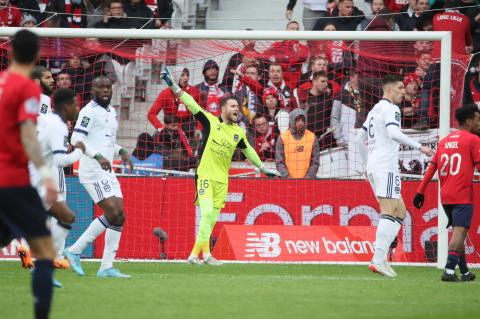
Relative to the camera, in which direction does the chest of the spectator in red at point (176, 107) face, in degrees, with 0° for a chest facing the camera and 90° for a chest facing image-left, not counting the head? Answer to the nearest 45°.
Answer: approximately 0°

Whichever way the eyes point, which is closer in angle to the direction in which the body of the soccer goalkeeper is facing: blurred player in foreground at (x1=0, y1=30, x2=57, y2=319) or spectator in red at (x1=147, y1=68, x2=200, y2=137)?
the blurred player in foreground

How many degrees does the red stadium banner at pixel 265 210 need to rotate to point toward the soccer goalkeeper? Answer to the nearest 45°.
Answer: approximately 45° to its right

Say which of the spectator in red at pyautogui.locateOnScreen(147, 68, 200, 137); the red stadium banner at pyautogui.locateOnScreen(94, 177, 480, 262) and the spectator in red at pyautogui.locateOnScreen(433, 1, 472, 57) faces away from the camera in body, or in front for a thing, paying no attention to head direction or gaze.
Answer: the spectator in red at pyautogui.locateOnScreen(433, 1, 472, 57)

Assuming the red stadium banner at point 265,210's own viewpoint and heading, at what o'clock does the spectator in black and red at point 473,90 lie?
The spectator in black and red is roughly at 8 o'clock from the red stadium banner.

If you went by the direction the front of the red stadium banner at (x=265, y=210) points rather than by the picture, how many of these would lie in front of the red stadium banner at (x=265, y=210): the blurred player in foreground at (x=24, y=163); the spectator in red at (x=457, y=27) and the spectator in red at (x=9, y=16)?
1

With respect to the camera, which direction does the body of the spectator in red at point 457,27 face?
away from the camera

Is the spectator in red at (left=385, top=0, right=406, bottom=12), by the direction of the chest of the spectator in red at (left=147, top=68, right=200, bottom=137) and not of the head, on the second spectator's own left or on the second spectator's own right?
on the second spectator's own left

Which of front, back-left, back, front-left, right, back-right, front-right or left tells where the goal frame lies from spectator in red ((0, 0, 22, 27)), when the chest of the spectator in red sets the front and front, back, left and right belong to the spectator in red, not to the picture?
front-left

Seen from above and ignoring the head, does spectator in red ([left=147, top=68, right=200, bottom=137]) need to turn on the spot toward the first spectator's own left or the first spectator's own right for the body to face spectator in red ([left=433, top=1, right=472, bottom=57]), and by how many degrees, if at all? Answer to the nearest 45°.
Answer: approximately 90° to the first spectator's own left

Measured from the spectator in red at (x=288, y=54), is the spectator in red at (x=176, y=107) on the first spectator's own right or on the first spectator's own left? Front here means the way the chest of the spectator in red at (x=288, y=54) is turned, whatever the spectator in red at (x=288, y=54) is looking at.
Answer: on the first spectator's own right

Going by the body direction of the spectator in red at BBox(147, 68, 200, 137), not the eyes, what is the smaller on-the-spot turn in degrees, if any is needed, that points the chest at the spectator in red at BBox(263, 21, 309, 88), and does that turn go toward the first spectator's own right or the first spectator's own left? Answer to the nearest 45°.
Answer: approximately 90° to the first spectator's own left

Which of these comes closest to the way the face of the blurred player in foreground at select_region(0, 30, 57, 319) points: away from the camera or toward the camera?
away from the camera

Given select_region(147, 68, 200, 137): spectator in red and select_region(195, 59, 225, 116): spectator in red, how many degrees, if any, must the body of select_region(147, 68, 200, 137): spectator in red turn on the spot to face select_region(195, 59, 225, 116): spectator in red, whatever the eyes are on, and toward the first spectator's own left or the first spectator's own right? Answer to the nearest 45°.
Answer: approximately 135° to the first spectator's own left

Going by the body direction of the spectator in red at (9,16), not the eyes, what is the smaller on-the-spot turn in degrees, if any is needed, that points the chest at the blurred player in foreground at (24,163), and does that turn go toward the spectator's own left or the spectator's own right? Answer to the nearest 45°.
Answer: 0° — they already face them

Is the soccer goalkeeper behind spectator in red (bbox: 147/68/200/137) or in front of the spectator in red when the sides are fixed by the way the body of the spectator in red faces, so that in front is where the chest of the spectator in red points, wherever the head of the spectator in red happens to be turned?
in front
